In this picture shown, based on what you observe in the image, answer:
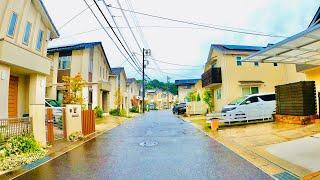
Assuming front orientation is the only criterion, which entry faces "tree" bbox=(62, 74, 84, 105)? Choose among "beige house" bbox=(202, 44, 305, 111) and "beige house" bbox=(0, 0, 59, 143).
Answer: "beige house" bbox=(202, 44, 305, 111)

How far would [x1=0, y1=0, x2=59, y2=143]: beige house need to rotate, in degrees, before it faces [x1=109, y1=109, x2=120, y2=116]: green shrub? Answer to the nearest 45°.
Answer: approximately 90° to its left

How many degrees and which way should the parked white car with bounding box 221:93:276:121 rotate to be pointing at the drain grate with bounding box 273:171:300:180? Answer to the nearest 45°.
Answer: approximately 45° to its left

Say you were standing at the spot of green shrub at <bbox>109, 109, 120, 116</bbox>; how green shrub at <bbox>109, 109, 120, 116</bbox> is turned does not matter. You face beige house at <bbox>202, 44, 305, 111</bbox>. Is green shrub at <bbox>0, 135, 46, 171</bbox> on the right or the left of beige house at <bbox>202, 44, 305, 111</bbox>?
right

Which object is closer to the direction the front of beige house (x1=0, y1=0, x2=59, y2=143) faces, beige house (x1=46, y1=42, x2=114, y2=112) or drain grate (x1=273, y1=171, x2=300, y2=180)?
the drain grate

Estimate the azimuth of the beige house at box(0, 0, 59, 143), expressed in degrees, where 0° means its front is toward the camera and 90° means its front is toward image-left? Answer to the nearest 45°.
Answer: approximately 315°

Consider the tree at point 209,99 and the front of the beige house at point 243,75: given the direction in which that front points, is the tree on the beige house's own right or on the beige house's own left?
on the beige house's own right

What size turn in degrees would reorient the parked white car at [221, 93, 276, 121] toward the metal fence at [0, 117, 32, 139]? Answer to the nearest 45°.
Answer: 0° — it already faces it

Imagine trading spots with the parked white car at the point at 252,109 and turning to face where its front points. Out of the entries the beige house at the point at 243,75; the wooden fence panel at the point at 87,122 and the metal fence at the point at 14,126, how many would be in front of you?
2

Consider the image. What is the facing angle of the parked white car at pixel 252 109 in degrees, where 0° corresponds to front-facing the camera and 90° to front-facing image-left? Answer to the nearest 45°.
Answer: approximately 45°

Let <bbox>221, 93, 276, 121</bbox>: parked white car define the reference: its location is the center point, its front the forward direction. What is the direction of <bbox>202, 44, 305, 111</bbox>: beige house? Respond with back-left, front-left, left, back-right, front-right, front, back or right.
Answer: back-right
